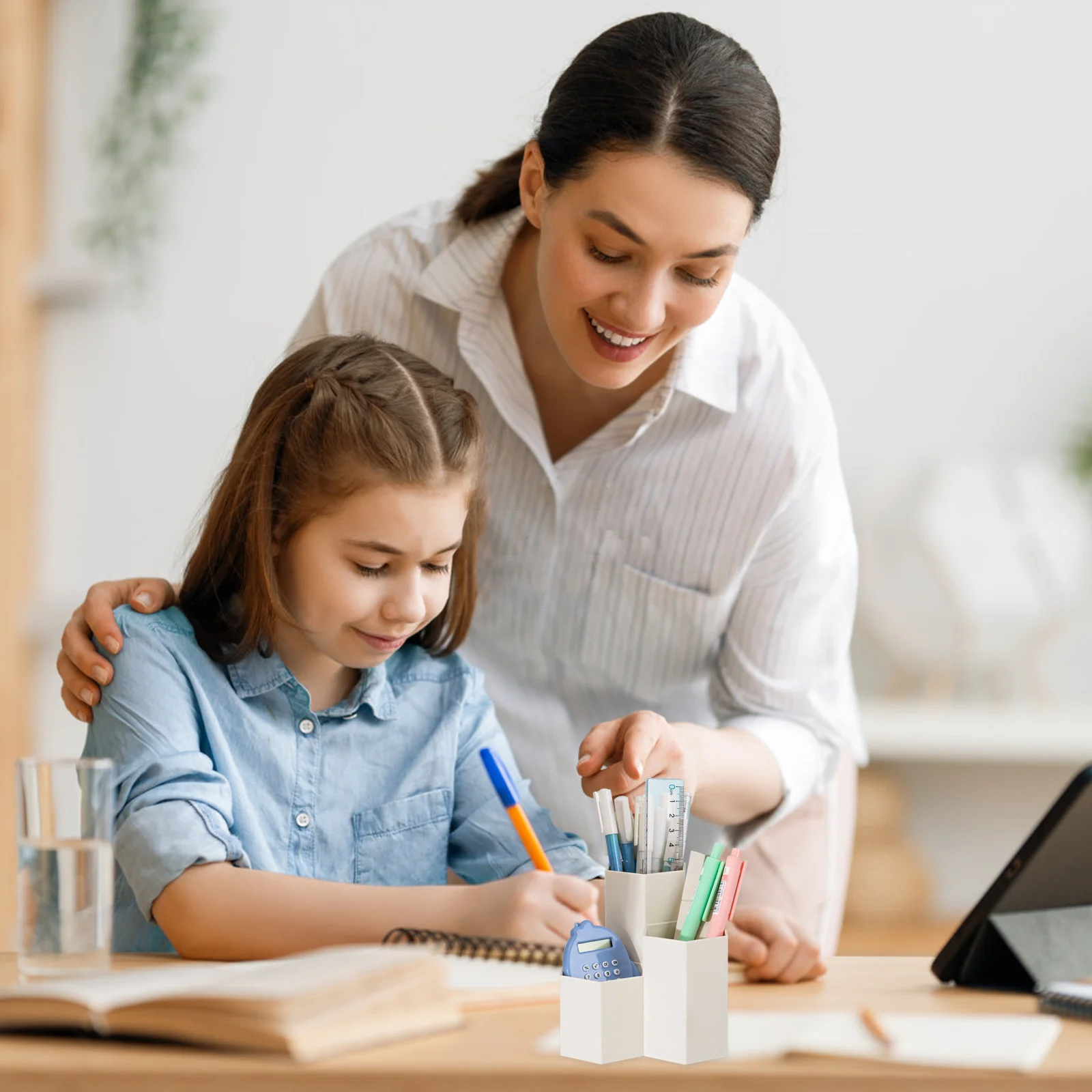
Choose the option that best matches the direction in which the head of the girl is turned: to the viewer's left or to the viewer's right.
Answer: to the viewer's right

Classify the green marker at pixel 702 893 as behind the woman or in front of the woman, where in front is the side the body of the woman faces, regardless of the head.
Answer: in front

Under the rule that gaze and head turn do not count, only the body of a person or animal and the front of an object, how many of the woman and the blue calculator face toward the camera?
2

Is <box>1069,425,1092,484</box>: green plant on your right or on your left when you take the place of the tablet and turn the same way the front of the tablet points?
on your right

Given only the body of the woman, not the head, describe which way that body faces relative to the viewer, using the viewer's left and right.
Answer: facing the viewer
